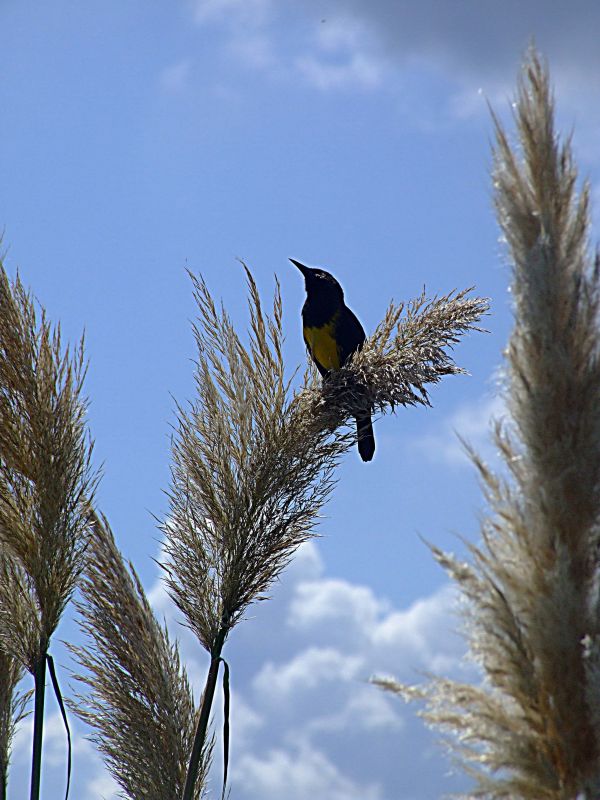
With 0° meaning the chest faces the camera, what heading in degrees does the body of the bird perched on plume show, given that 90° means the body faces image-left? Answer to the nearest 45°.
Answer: approximately 45°
